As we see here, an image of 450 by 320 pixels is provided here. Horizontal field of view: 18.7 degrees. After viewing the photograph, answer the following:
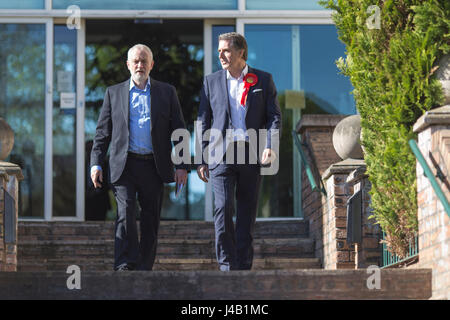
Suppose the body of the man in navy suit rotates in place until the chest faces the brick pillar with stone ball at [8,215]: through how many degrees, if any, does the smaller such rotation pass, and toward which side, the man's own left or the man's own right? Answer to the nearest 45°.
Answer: approximately 135° to the man's own right

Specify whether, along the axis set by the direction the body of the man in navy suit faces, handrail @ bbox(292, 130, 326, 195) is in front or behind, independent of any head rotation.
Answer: behind

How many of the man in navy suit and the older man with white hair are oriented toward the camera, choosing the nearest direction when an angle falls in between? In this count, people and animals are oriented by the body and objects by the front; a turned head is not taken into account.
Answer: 2

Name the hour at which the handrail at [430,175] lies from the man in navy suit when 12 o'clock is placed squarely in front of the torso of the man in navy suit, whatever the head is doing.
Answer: The handrail is roughly at 10 o'clock from the man in navy suit.

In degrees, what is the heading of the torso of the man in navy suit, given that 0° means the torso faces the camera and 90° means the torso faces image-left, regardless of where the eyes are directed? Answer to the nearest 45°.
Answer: approximately 0°

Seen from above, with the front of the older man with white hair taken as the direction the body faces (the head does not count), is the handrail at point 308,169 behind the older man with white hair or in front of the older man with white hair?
behind

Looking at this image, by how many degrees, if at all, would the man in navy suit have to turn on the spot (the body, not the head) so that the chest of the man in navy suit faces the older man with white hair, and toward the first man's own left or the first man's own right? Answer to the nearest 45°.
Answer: approximately 90° to the first man's own right

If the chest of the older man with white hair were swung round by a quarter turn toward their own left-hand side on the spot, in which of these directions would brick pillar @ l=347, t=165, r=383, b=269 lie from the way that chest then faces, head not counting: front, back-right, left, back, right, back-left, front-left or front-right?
front-left

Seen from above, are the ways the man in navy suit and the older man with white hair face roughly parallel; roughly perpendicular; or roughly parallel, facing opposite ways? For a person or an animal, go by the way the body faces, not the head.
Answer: roughly parallel

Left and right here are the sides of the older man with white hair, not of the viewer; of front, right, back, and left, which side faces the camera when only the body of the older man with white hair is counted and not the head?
front

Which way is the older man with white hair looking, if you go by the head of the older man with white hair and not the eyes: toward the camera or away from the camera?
toward the camera
